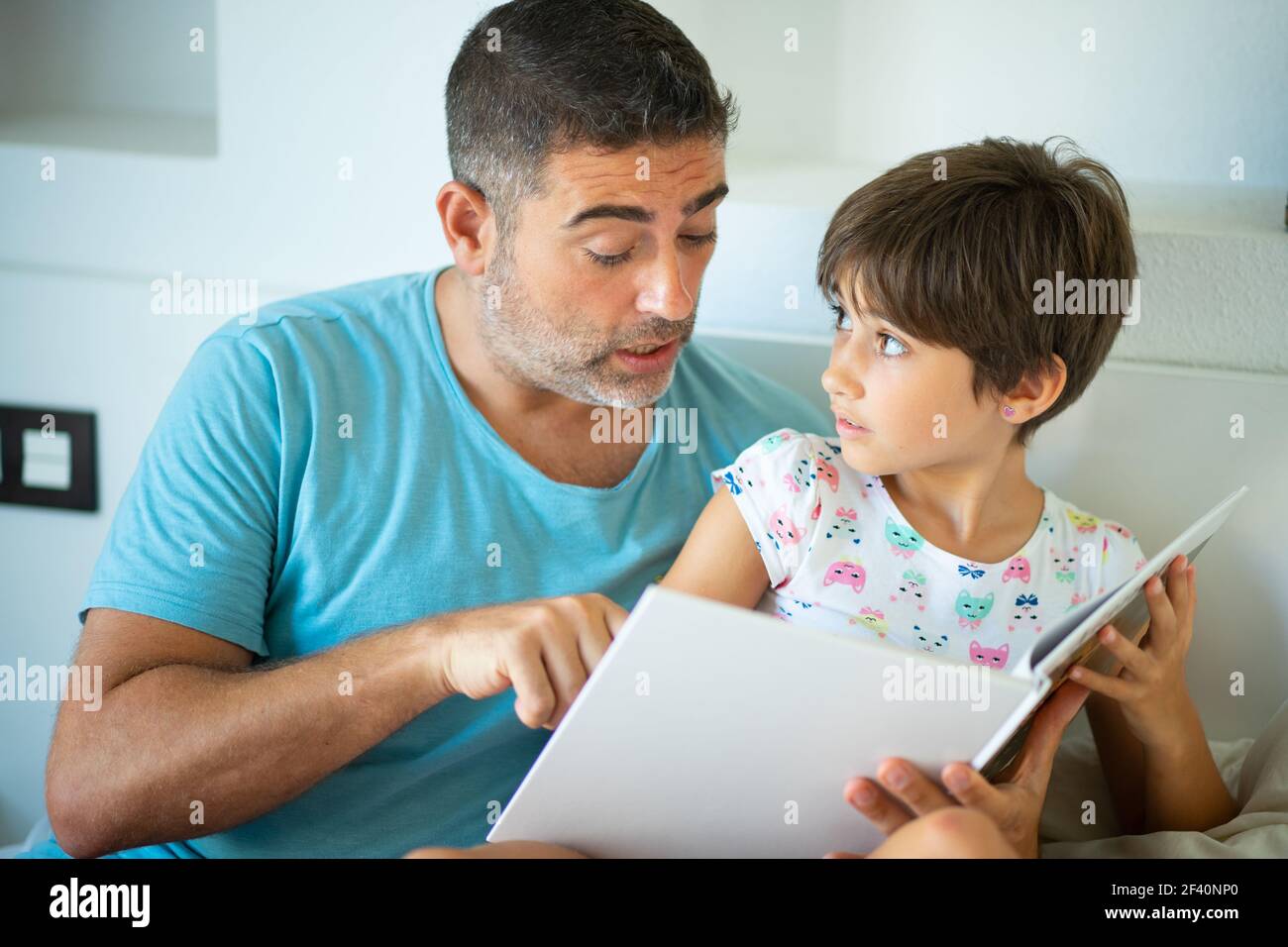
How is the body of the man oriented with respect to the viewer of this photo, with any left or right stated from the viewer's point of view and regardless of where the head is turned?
facing the viewer and to the right of the viewer

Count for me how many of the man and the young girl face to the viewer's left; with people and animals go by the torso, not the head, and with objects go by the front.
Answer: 0

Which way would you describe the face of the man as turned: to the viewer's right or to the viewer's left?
to the viewer's right

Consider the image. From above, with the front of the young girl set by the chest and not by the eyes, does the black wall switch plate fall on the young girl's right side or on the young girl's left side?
on the young girl's right side

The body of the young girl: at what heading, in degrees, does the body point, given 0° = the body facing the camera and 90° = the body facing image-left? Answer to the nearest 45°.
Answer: approximately 0°
